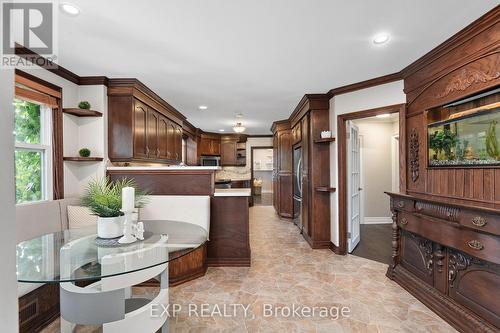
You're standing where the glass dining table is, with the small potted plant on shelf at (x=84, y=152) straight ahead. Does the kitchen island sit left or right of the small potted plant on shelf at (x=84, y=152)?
right

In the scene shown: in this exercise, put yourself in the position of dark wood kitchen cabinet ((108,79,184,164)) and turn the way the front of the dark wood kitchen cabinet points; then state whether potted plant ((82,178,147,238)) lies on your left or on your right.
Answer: on your right

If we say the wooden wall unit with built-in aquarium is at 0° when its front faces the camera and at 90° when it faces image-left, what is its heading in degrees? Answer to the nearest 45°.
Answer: approximately 45°

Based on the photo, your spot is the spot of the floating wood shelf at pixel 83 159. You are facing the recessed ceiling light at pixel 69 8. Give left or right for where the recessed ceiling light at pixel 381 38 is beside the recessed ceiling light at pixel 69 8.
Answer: left

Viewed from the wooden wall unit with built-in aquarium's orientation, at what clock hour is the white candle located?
The white candle is roughly at 12 o'clock from the wooden wall unit with built-in aquarium.

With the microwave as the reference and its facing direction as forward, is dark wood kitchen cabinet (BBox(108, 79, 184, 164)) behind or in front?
in front

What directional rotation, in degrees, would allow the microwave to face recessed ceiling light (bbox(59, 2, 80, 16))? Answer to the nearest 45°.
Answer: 0° — it already faces it

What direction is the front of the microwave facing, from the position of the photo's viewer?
facing the viewer

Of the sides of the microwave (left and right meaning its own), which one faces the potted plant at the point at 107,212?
front

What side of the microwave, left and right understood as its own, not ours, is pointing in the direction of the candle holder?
front

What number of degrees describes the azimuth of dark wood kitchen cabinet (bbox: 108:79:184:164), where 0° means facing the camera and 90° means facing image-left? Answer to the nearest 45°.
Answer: approximately 315°
